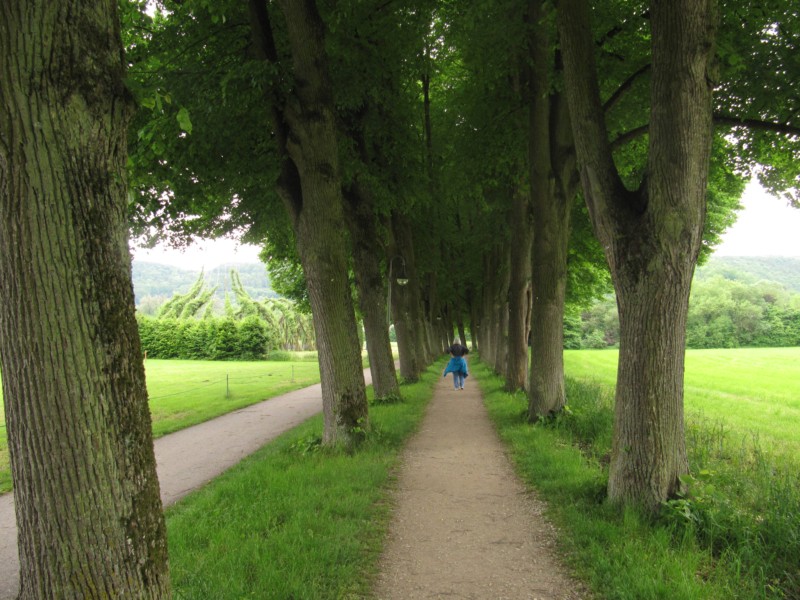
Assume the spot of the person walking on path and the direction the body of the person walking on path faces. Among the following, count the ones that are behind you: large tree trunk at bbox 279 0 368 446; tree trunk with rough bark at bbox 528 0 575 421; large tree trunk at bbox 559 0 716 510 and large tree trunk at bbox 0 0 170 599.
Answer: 4

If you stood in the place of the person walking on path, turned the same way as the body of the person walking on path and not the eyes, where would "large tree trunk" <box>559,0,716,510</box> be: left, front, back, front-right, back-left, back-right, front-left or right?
back

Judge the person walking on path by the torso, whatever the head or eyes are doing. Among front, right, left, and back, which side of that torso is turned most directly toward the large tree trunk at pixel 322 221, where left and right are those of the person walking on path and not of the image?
back

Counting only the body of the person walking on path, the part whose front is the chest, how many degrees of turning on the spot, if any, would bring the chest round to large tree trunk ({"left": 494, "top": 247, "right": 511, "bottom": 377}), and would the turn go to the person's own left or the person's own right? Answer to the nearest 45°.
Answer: approximately 45° to the person's own right

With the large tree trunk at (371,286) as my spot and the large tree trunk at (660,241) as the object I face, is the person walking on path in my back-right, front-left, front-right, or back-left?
back-left

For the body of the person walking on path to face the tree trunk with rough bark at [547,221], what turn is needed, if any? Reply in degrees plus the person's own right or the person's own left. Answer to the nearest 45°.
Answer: approximately 180°

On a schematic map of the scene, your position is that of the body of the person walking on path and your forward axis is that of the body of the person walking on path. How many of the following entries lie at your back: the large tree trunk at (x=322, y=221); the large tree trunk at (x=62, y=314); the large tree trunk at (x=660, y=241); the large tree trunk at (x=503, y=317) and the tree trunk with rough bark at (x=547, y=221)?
4

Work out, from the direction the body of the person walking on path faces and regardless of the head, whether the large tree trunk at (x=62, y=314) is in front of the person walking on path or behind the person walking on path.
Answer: behind

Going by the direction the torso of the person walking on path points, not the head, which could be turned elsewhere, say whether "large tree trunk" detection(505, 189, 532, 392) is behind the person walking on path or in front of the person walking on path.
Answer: behind

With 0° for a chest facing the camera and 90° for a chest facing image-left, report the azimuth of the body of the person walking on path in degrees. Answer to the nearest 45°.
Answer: approximately 180°
